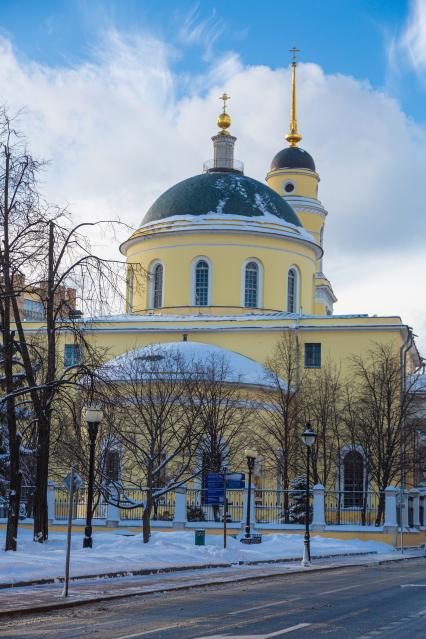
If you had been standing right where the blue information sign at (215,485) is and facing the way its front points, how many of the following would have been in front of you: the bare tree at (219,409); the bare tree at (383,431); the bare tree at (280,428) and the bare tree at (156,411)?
0

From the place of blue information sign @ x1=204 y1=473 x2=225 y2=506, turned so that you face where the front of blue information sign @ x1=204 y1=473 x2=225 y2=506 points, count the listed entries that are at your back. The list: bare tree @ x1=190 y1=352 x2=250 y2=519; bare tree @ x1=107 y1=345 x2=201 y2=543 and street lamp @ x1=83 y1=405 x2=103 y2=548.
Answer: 2

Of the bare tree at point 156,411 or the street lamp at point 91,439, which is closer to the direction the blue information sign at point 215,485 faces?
the street lamp

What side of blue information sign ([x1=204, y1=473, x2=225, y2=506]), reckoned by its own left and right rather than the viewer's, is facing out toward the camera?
front

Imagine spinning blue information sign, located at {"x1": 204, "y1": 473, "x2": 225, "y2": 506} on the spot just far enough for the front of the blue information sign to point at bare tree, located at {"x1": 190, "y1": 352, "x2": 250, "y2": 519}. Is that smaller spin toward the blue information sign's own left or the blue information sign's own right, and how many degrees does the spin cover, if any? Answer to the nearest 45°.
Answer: approximately 180°

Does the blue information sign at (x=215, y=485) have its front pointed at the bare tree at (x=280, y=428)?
no

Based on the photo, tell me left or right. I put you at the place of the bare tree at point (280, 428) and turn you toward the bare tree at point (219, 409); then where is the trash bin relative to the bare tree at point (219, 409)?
left

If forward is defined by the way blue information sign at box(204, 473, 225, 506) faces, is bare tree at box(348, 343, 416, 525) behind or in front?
behind

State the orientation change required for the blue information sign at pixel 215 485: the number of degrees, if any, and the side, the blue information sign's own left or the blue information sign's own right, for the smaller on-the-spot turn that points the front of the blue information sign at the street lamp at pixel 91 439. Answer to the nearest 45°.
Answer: approximately 45° to the blue information sign's own right

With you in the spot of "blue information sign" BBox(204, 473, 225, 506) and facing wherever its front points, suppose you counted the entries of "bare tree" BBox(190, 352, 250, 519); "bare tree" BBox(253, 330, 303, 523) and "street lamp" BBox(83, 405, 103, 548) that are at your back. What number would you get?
2
